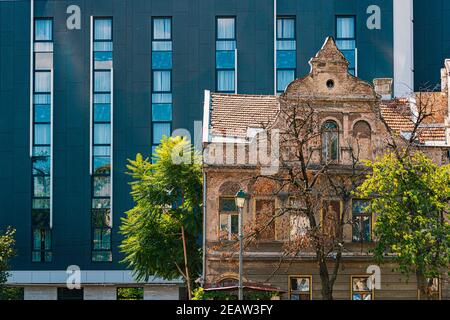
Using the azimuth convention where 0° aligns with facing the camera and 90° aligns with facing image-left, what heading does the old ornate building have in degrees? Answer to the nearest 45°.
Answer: approximately 0°

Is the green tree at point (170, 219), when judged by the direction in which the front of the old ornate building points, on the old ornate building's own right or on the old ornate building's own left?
on the old ornate building's own right

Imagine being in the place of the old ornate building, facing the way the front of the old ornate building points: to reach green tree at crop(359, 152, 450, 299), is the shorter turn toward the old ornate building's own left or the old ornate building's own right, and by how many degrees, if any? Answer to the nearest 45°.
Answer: approximately 45° to the old ornate building's own left
